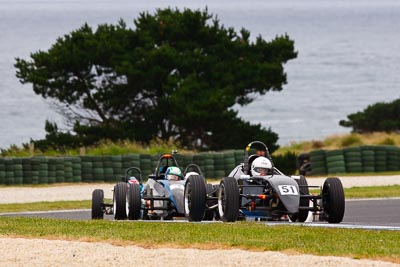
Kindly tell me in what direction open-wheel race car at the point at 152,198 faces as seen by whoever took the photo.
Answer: facing the viewer and to the right of the viewer

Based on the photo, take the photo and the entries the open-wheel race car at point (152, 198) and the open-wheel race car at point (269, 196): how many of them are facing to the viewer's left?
0

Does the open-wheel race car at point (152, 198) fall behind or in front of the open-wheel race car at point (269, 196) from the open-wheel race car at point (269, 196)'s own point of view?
behind

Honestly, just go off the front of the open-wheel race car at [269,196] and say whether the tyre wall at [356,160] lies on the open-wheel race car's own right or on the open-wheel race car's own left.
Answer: on the open-wheel race car's own left

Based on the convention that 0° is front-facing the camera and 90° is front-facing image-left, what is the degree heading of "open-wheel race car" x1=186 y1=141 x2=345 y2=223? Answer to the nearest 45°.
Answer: approximately 315°

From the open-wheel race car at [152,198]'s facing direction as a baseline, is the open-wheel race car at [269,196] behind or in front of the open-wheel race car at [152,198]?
in front
